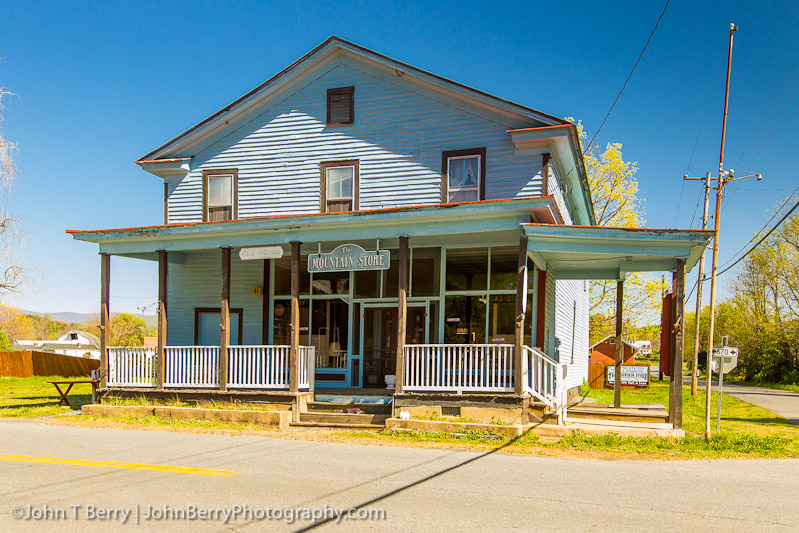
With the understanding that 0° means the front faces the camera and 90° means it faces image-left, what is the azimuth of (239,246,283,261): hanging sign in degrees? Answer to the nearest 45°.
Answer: approximately 0°

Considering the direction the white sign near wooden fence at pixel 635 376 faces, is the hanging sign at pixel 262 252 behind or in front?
in front

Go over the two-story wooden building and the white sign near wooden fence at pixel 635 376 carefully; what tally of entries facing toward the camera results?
2

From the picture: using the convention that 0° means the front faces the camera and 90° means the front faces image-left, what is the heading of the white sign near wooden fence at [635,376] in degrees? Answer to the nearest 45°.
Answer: approximately 0°

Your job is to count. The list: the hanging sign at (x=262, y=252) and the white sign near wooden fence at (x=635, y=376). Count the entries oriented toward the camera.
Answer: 2
